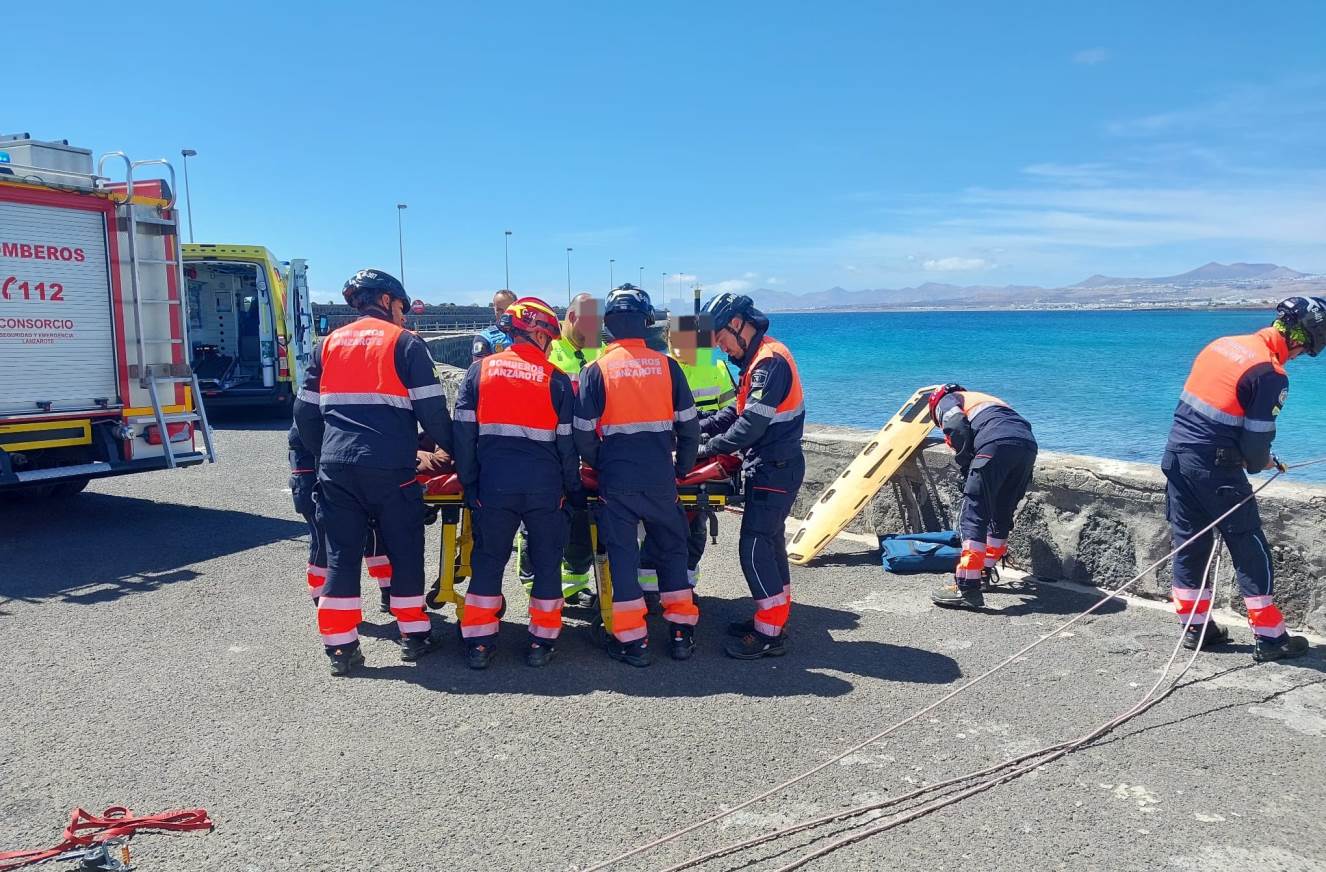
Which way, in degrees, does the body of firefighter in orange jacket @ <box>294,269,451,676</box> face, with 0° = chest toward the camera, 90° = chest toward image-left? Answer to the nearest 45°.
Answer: approximately 225°

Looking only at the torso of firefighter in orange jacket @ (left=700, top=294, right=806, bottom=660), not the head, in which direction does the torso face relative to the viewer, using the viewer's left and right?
facing to the left of the viewer

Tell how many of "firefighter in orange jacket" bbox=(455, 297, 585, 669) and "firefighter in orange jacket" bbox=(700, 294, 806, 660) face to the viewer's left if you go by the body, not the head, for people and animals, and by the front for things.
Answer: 1

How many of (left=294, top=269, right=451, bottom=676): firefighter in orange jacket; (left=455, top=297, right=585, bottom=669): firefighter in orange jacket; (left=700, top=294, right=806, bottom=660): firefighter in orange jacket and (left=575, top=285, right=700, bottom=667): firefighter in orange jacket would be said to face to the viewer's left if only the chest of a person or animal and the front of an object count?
1

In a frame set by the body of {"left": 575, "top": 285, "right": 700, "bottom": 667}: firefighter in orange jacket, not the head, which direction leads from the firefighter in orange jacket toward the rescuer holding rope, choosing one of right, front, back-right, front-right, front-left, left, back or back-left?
right

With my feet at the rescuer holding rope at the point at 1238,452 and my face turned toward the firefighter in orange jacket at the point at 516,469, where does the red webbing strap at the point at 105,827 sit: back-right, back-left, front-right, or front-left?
front-left

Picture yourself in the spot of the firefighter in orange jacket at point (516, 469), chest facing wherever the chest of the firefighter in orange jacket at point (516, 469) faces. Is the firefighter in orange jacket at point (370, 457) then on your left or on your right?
on your left

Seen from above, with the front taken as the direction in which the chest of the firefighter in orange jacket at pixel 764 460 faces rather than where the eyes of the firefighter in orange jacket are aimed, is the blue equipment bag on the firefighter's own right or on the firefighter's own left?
on the firefighter's own right

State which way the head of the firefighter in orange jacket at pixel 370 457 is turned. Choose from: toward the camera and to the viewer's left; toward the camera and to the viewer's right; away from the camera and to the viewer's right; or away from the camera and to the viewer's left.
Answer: away from the camera and to the viewer's right

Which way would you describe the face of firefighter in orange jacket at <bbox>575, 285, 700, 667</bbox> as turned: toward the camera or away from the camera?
away from the camera

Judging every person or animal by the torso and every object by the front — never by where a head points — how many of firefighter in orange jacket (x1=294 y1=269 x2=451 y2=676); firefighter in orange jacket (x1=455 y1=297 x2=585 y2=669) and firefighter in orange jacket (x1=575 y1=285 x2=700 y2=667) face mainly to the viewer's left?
0

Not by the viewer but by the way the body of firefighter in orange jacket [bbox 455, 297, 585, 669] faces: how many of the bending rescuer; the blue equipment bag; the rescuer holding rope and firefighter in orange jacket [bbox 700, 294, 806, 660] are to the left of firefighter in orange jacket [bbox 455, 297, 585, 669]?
0

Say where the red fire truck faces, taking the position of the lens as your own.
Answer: facing away from the viewer and to the left of the viewer

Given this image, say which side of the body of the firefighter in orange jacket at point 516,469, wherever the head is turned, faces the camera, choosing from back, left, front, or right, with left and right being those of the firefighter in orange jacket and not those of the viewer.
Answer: back

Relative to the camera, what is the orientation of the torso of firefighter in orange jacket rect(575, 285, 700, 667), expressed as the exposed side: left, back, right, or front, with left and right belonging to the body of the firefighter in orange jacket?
back

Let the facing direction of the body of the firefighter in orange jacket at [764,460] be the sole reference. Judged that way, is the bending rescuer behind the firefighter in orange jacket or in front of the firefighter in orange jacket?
behind
